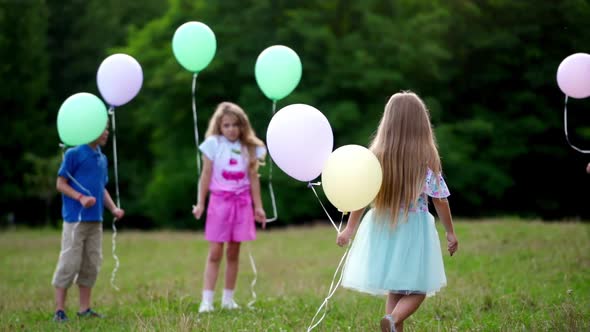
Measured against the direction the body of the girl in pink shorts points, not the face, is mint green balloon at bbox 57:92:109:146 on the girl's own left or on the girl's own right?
on the girl's own right

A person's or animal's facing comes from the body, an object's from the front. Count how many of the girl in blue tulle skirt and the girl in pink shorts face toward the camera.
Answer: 1

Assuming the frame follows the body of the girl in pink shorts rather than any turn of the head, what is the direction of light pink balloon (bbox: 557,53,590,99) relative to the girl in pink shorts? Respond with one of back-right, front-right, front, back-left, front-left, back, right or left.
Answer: left

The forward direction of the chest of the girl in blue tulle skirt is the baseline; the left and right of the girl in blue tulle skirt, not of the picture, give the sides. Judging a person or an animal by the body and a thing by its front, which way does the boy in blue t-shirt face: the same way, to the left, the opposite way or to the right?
to the right

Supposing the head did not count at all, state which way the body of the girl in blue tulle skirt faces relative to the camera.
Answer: away from the camera

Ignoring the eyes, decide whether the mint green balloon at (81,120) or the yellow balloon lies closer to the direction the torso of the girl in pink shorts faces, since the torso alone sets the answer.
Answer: the yellow balloon

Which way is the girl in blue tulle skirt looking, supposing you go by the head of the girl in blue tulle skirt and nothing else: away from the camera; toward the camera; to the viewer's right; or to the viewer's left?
away from the camera

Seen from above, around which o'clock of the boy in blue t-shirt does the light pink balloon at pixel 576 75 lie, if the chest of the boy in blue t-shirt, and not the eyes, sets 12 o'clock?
The light pink balloon is roughly at 11 o'clock from the boy in blue t-shirt.

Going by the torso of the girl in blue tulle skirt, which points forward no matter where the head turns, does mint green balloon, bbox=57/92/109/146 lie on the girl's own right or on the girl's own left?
on the girl's own left

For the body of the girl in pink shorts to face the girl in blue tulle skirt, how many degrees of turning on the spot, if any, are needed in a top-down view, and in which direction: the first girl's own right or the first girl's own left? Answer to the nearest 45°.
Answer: approximately 45° to the first girl's own left

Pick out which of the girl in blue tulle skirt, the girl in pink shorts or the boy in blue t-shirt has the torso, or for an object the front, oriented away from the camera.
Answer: the girl in blue tulle skirt
